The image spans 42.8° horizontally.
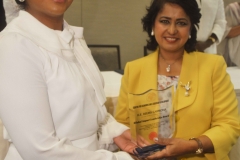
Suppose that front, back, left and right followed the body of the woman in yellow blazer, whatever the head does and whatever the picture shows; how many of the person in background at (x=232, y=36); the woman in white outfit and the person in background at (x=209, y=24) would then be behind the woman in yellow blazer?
2

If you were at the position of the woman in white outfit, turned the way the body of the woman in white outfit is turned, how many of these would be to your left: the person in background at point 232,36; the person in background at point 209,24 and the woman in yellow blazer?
3

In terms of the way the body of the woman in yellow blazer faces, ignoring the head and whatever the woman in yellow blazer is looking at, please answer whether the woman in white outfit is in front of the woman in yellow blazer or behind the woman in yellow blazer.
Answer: in front

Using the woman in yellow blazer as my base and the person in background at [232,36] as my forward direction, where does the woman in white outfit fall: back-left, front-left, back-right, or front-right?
back-left

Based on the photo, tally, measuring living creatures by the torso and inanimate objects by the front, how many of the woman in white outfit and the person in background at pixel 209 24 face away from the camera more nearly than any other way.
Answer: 0

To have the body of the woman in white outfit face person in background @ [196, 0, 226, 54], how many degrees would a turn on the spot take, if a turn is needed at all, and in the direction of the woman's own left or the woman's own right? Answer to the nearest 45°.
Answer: approximately 90° to the woman's own left

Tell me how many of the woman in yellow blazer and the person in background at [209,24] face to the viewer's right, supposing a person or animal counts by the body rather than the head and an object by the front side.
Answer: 0

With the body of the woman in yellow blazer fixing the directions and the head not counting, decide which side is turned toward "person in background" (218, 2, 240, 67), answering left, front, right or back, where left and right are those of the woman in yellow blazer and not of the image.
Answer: back

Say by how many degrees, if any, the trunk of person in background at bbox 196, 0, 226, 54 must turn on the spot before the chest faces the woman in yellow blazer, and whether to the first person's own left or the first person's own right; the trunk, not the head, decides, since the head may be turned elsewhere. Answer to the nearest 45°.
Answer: approximately 45° to the first person's own left
